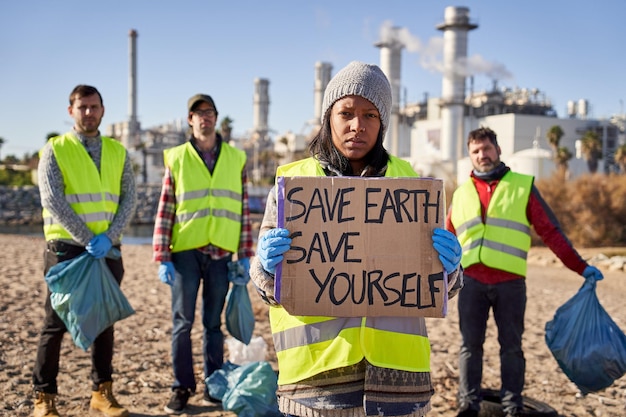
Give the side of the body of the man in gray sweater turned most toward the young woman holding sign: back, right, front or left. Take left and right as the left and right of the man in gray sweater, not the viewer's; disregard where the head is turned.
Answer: front

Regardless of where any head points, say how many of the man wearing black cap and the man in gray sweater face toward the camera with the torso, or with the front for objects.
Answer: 2

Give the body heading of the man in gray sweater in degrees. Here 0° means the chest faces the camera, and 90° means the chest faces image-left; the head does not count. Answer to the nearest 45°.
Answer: approximately 0°

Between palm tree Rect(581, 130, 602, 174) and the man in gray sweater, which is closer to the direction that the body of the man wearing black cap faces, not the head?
the man in gray sweater

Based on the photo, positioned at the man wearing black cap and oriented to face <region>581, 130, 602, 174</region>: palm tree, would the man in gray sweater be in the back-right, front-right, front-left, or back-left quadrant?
back-left

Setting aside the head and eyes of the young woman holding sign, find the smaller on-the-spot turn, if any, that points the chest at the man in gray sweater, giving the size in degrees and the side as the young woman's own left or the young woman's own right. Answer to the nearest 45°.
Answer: approximately 135° to the young woman's own right

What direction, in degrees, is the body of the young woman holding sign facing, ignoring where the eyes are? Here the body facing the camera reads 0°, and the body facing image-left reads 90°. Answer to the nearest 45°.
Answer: approximately 0°

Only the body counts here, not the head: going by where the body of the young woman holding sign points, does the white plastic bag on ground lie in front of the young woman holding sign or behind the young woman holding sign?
behind
